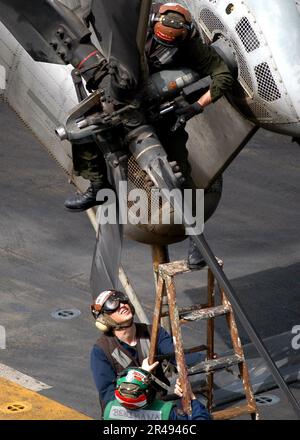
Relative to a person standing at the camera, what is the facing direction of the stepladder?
facing the viewer and to the right of the viewer

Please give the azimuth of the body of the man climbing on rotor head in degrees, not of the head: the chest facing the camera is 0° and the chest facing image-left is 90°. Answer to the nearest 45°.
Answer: approximately 45°

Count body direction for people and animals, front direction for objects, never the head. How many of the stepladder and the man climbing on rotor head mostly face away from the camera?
0
